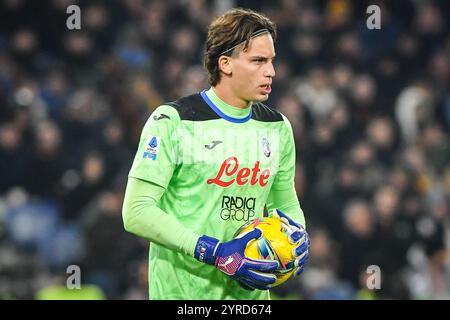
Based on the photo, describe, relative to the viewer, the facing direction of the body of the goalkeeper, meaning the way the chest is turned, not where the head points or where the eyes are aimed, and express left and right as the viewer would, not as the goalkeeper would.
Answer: facing the viewer and to the right of the viewer
